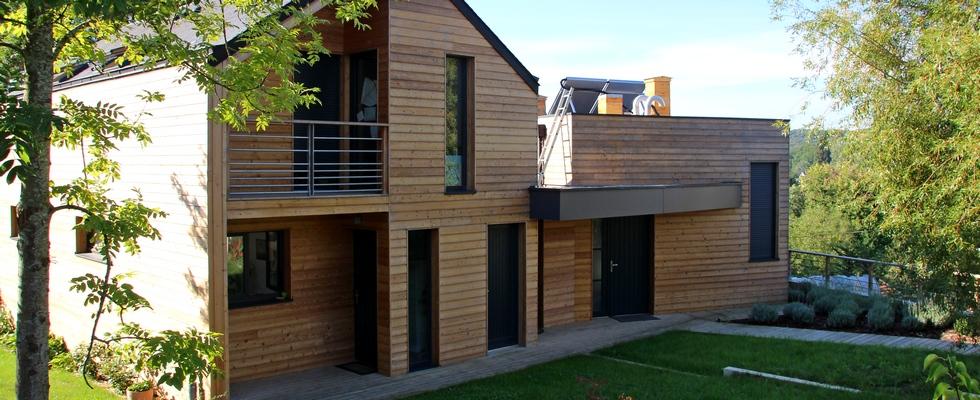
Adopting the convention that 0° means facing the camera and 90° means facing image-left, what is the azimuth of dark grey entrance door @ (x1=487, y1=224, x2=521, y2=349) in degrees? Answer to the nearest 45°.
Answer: approximately 315°

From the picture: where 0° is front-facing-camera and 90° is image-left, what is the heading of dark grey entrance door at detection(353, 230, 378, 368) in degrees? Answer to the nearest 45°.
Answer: approximately 45°

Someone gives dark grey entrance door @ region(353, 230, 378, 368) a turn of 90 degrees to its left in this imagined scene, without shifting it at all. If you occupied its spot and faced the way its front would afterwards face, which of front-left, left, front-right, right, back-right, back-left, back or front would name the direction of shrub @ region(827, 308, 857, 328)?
front-left

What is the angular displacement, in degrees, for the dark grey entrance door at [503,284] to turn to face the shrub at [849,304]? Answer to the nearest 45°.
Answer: approximately 45° to its left

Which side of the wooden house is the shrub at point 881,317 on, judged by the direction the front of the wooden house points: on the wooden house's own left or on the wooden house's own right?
on the wooden house's own left

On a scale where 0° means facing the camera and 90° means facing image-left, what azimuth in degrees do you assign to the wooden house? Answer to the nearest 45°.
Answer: approximately 315°

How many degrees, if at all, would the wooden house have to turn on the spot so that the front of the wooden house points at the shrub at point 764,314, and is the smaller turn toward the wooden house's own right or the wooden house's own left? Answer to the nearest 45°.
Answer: approximately 45° to the wooden house's own left

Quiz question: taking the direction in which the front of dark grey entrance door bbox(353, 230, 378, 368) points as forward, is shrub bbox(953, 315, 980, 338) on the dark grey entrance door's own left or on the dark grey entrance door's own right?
on the dark grey entrance door's own left

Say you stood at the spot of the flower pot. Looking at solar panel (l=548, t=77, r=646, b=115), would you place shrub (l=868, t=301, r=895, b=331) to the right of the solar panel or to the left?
right

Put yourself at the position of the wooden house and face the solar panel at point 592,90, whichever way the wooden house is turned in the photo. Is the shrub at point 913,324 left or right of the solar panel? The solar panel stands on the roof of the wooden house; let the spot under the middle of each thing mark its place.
right

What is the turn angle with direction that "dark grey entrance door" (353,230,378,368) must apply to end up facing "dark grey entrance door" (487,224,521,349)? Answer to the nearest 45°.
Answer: approximately 135° to its left

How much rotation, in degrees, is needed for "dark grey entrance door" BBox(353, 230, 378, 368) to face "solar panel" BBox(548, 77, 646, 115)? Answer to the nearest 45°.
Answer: approximately 180°
